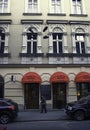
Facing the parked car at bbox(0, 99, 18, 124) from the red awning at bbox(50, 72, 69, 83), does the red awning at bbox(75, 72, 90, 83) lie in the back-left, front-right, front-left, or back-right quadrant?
back-left

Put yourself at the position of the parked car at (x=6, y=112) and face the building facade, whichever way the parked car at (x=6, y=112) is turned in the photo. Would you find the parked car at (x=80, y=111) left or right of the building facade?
right

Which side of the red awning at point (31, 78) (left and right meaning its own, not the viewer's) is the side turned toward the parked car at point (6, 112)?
front

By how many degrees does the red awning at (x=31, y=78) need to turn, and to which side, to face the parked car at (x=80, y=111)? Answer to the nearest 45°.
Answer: approximately 45° to its left

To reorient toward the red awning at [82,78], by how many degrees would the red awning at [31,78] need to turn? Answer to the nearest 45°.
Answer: approximately 90° to its left

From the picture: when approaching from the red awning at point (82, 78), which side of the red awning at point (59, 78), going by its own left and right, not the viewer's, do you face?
left

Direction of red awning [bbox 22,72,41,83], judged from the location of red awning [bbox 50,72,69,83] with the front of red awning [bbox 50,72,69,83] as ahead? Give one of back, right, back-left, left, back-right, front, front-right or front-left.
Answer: right

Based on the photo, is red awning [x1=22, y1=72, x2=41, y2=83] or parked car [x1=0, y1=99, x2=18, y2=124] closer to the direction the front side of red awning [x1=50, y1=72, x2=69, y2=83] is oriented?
the parked car

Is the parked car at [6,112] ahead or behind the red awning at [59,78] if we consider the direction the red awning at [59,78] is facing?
ahead

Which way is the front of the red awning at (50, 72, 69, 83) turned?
toward the camera

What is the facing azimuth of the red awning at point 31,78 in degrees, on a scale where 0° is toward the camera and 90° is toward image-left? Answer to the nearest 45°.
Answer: approximately 0°

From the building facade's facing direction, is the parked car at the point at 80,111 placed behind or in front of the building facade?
in front

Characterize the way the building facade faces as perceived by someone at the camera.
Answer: facing the viewer

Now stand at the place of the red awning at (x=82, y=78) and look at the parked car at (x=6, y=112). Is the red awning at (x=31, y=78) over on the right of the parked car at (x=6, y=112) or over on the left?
right

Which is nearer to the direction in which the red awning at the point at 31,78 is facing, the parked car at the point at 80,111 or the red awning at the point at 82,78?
the parked car

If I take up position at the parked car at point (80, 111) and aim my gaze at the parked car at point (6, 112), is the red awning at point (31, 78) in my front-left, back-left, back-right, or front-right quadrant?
front-right
